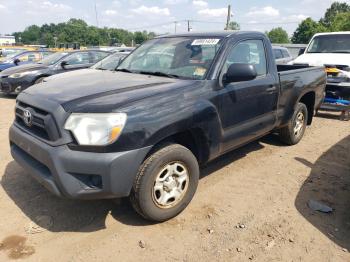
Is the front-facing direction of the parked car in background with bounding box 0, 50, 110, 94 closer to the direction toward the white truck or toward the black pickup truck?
the black pickup truck

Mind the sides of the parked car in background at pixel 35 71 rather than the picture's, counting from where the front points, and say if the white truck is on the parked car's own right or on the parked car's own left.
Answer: on the parked car's own left

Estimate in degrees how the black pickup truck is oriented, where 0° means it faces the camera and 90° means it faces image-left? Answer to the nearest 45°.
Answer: approximately 45°

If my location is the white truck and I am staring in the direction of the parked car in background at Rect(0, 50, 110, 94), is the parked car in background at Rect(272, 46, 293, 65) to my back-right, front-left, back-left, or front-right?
front-right

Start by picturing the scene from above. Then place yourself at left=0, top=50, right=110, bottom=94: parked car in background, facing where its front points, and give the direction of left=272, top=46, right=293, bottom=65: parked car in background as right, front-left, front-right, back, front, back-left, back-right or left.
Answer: back-left

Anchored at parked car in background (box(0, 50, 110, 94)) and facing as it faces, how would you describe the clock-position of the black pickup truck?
The black pickup truck is roughly at 10 o'clock from the parked car in background.

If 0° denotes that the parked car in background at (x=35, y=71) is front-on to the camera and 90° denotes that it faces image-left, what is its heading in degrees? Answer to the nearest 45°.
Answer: approximately 45°

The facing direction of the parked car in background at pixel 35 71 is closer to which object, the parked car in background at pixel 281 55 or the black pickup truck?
the black pickup truck

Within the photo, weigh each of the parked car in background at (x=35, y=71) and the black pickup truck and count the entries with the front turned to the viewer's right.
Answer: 0

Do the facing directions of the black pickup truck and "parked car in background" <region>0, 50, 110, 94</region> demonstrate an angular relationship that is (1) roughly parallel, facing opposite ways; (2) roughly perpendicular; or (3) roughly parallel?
roughly parallel

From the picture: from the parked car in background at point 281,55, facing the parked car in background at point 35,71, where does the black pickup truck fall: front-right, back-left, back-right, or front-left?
front-left
